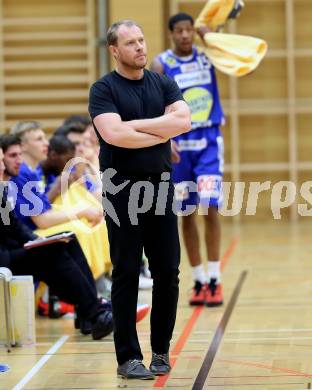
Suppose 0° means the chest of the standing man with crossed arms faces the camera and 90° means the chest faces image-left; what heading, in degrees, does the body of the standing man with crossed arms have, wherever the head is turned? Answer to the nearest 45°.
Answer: approximately 315°

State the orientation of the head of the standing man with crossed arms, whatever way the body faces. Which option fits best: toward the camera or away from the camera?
toward the camera
